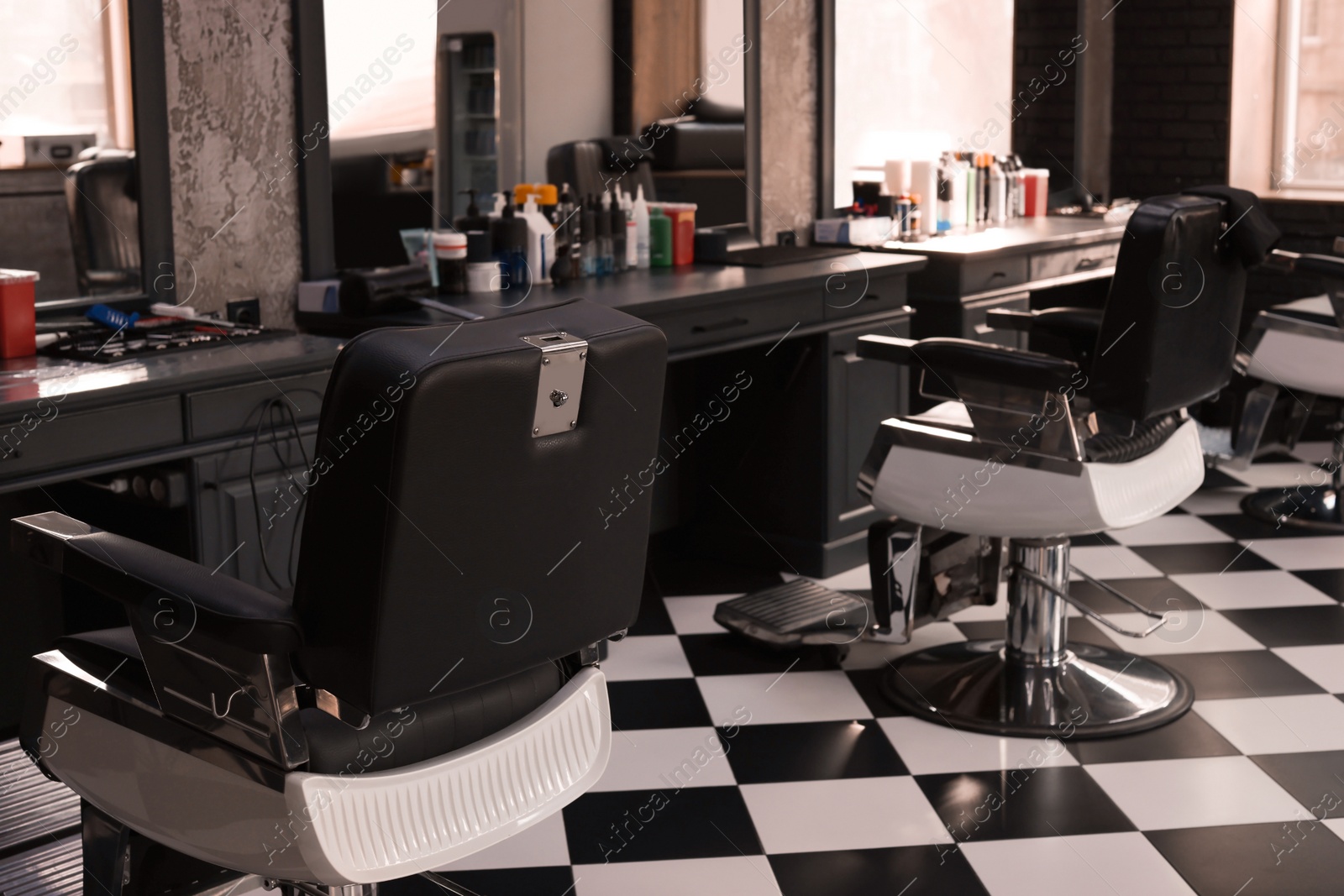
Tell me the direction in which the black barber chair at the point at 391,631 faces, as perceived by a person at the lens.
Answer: facing away from the viewer and to the left of the viewer

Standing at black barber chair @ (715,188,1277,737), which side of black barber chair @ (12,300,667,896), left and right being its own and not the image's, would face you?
right

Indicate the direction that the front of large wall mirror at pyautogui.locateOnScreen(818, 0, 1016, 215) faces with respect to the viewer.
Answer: facing the viewer and to the right of the viewer

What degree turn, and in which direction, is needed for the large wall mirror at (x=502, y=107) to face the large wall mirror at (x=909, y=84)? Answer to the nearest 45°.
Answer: approximately 90° to its left

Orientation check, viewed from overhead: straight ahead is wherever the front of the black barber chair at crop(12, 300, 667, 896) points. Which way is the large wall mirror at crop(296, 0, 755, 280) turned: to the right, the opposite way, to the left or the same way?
the opposite way

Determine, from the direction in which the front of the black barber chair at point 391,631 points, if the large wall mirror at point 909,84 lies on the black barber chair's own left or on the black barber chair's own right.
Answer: on the black barber chair's own right

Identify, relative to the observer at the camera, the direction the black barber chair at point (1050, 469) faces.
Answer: facing away from the viewer and to the left of the viewer

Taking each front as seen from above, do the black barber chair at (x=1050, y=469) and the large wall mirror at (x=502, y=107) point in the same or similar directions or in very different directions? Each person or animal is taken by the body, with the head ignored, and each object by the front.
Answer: very different directions

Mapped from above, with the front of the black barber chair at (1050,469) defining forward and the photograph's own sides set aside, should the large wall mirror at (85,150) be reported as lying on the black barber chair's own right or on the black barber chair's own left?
on the black barber chair's own left

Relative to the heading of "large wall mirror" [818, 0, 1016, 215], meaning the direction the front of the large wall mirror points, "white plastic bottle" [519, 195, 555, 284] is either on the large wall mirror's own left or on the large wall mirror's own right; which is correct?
on the large wall mirror's own right

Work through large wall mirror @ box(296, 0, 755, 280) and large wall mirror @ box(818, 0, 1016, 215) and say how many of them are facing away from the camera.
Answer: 0
